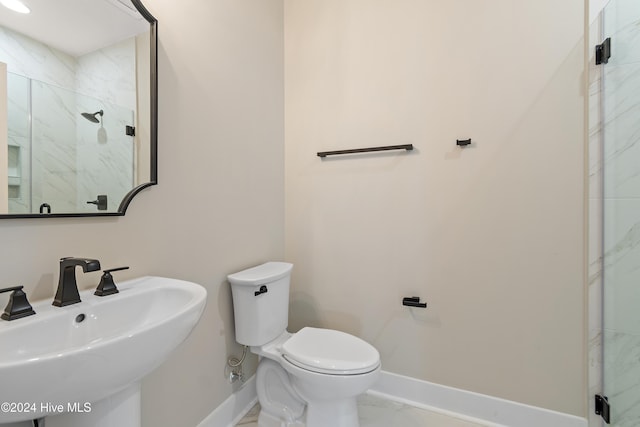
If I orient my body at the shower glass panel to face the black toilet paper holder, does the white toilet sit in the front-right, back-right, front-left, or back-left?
front-left

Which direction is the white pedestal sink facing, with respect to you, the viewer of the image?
facing the viewer and to the right of the viewer

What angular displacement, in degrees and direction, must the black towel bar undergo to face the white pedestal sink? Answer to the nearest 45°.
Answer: approximately 45° to its right

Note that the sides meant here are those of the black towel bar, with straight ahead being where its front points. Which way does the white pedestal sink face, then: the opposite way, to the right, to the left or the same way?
to the left

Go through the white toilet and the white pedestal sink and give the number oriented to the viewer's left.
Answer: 0

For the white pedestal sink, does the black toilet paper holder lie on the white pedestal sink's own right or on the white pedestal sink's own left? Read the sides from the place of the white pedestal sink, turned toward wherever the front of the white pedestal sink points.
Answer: on the white pedestal sink's own left

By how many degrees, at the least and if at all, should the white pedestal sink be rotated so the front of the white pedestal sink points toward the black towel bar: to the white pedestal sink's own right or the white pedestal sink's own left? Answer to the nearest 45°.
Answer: approximately 45° to the white pedestal sink's own left

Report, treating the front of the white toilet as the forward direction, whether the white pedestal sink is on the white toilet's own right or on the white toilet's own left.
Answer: on the white toilet's own right

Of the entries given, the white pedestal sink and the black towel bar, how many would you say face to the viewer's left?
0

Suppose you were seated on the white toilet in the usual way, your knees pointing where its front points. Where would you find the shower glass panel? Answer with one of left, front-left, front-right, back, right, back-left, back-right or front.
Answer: front-left

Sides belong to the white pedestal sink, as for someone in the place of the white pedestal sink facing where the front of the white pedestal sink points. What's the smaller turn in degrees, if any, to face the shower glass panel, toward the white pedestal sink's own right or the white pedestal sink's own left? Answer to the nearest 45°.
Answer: approximately 45° to the white pedestal sink's own left

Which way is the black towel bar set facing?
toward the camera

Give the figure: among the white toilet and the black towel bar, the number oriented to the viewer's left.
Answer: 0

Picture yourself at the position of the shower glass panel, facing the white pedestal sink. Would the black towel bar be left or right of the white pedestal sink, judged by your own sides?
right

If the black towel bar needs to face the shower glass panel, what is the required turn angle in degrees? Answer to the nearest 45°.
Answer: approximately 90° to its left

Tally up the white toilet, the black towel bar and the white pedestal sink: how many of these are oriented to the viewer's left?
0
